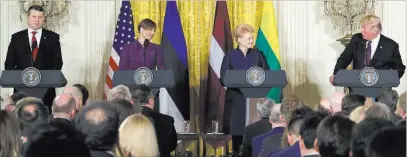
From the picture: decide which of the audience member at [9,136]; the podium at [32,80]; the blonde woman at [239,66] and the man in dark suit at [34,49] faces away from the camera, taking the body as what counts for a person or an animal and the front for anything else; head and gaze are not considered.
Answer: the audience member

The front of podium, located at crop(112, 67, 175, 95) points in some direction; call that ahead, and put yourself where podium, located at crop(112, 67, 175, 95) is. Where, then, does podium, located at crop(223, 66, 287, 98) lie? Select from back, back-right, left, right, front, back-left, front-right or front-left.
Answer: left

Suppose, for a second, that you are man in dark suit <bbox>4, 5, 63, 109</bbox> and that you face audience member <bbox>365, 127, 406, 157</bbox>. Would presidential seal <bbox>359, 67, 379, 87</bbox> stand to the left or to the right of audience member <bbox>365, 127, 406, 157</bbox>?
left

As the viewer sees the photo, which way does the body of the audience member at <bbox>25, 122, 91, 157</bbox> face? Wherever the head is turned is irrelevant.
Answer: away from the camera

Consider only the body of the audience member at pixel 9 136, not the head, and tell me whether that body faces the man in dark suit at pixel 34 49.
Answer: yes

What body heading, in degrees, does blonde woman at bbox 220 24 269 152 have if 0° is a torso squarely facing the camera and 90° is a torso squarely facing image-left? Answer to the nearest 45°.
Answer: approximately 315°

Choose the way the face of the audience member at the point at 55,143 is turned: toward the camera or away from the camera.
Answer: away from the camera

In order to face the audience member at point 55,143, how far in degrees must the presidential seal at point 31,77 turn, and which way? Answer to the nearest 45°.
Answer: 0° — it already faces them

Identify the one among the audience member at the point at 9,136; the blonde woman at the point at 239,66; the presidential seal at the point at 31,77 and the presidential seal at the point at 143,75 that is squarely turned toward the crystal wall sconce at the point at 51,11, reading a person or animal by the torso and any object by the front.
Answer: the audience member

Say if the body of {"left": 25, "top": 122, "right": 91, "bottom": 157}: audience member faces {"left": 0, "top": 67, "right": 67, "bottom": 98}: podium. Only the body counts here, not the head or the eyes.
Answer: yes

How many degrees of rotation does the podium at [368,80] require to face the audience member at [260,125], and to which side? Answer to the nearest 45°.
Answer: approximately 45° to its right

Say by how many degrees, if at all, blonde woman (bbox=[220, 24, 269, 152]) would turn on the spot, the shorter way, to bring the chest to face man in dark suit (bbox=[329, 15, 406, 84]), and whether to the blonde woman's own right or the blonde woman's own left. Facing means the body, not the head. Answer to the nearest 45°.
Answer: approximately 45° to the blonde woman's own left

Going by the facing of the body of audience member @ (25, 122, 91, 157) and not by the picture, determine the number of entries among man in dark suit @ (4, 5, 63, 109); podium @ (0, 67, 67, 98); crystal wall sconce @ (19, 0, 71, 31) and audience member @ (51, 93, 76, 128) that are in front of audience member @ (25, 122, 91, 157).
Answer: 4
